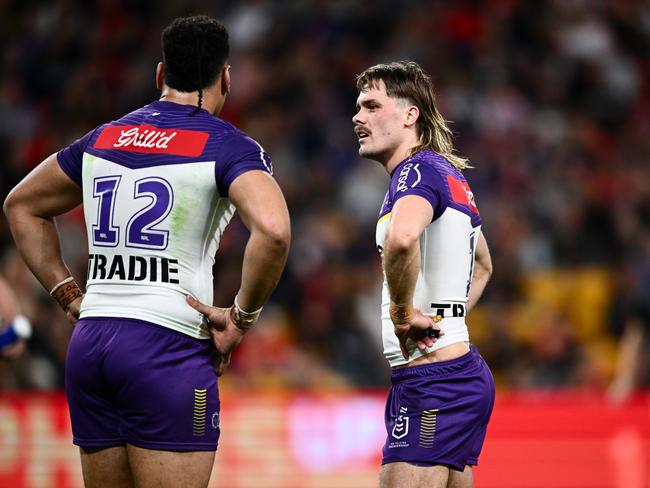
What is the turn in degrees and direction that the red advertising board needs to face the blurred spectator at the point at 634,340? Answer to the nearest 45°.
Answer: approximately 135° to its left

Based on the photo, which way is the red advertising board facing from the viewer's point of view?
toward the camera
